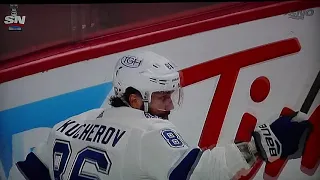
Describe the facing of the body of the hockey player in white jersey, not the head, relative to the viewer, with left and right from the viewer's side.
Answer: facing away from the viewer and to the right of the viewer

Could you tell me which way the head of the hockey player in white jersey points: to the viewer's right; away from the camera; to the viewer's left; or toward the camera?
to the viewer's right
